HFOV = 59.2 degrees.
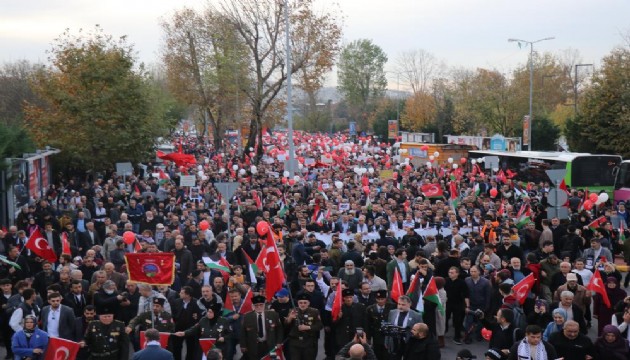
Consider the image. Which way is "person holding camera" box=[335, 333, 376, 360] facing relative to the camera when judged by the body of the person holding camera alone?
away from the camera

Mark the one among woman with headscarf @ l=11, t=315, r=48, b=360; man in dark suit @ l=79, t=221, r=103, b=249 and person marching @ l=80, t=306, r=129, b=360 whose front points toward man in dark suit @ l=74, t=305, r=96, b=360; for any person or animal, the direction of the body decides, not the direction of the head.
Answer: man in dark suit @ l=79, t=221, r=103, b=249

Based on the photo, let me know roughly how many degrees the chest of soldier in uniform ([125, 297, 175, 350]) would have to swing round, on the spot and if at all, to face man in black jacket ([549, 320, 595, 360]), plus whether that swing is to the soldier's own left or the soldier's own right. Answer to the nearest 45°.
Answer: approximately 45° to the soldier's own left

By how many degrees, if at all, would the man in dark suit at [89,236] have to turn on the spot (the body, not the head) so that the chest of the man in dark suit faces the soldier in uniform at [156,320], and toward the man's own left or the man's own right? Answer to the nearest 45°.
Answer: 0° — they already face them

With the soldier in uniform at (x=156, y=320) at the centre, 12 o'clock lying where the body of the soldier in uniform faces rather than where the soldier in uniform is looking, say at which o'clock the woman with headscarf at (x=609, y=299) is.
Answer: The woman with headscarf is roughly at 9 o'clock from the soldier in uniform.

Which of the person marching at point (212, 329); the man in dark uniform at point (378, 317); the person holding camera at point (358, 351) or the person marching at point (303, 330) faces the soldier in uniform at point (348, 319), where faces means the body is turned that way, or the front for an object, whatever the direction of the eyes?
the person holding camera

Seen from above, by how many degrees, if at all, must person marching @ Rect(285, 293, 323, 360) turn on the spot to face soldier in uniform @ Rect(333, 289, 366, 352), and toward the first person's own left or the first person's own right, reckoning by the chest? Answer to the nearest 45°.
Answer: approximately 135° to the first person's own left

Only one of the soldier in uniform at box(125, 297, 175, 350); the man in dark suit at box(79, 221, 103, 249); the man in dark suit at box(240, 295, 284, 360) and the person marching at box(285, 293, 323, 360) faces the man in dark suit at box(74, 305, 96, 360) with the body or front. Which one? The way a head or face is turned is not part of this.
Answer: the man in dark suit at box(79, 221, 103, 249)
